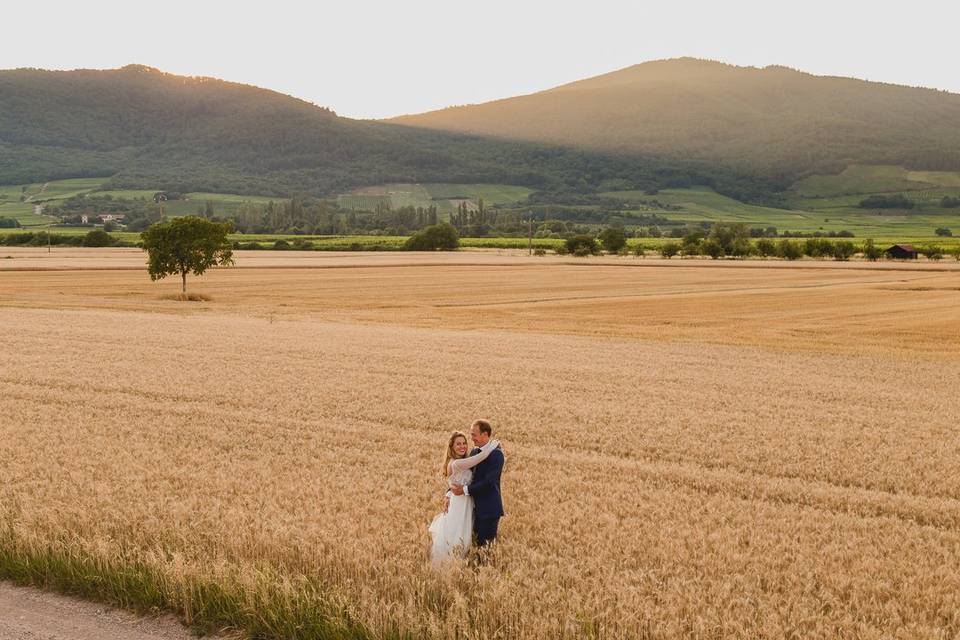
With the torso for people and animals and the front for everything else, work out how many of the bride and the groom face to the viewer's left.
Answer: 1

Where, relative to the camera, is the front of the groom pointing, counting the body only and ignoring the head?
to the viewer's left

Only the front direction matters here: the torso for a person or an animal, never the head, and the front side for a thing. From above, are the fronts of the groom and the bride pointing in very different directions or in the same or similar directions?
very different directions
